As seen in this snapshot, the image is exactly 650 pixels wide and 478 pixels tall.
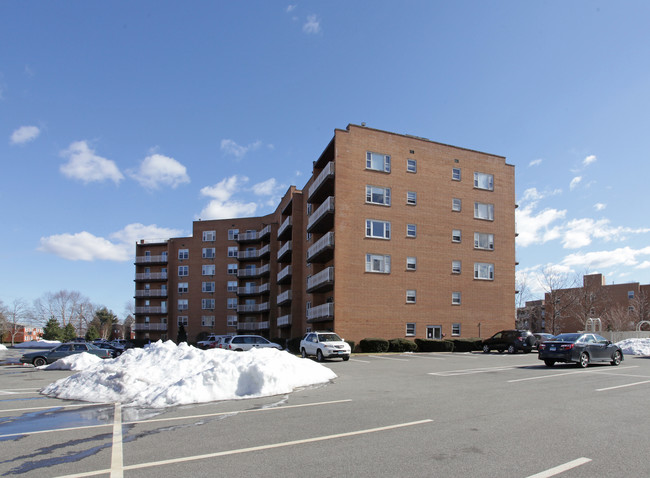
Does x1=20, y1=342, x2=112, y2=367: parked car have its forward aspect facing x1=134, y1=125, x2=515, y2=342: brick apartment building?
no

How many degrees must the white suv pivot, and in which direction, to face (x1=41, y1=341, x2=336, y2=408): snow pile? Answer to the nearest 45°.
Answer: approximately 45° to its right

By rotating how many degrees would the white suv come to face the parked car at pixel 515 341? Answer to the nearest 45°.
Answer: approximately 90° to its left

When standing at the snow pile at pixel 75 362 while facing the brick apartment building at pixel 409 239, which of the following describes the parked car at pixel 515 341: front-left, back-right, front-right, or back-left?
front-right

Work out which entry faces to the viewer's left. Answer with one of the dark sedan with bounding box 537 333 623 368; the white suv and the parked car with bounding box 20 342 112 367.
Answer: the parked car

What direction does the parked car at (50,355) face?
to the viewer's left

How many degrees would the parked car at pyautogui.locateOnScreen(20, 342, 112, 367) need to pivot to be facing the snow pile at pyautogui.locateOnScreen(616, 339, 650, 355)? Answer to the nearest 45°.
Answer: approximately 180°

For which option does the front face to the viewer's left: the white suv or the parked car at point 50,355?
the parked car

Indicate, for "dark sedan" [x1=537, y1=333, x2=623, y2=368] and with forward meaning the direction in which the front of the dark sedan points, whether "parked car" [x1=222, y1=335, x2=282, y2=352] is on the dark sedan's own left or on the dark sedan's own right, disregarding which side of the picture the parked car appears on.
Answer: on the dark sedan's own left
